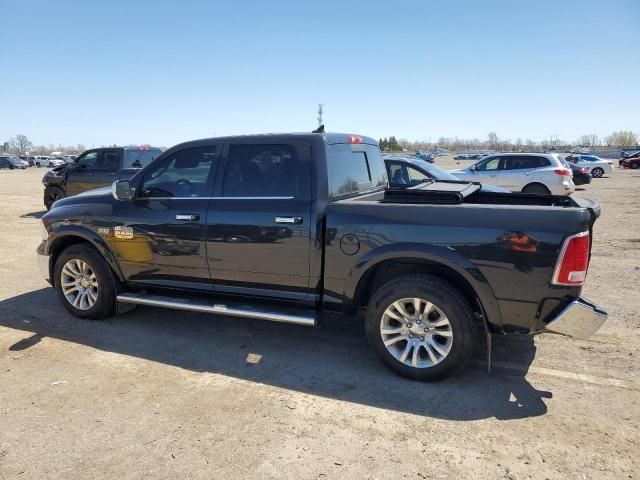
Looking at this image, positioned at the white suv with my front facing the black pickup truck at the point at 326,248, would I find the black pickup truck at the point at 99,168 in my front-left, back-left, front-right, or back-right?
front-right

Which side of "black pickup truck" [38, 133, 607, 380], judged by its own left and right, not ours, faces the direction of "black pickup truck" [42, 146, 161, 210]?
front

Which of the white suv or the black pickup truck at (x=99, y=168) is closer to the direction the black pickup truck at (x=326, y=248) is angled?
the black pickup truck

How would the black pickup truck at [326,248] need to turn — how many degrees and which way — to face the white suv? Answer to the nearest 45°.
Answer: approximately 90° to its right

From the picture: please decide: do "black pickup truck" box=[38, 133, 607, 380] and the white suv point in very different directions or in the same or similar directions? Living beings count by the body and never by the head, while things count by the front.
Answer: same or similar directions

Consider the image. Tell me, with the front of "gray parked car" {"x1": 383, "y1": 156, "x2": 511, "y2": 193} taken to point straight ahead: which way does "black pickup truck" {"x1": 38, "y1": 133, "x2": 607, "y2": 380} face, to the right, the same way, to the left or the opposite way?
the opposite way

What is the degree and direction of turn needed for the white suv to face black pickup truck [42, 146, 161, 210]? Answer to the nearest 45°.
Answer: approximately 45° to its left

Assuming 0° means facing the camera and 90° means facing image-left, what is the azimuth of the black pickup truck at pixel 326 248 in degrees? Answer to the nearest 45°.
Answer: approximately 135°

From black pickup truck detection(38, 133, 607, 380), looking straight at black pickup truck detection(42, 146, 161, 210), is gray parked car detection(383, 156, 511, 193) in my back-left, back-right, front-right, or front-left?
front-right

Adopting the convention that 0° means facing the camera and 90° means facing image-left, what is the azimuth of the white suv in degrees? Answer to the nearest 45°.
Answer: approximately 90°

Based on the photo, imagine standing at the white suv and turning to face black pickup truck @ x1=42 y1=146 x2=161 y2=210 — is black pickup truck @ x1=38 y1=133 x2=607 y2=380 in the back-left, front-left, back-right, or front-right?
front-left

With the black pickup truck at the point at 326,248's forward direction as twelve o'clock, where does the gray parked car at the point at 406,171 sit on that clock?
The gray parked car is roughly at 2 o'clock from the black pickup truck.

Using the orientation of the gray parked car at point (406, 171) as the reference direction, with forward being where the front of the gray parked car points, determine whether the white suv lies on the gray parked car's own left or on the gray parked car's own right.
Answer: on the gray parked car's own left
